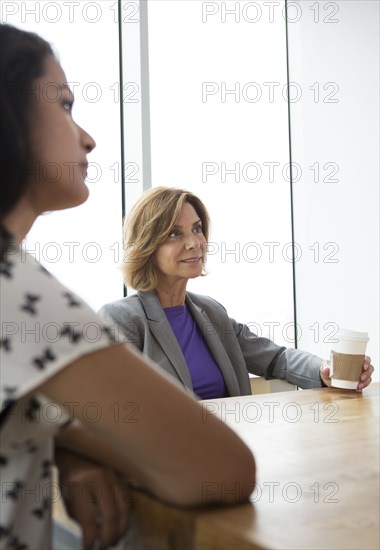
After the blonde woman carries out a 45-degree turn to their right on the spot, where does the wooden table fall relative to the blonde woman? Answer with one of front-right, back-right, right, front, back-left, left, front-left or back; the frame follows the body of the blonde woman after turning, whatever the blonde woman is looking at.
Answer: front

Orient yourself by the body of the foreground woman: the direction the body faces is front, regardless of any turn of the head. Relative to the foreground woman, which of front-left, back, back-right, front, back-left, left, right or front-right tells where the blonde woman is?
left

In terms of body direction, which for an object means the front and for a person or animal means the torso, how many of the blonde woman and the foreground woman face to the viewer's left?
0

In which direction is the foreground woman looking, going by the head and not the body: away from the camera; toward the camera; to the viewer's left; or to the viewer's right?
to the viewer's right

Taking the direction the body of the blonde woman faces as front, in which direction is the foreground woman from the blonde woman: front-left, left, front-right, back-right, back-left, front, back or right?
front-right

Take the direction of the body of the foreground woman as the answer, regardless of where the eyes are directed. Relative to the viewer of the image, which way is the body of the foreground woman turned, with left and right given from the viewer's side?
facing to the right of the viewer
